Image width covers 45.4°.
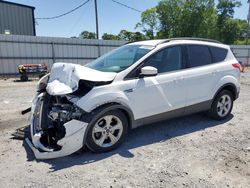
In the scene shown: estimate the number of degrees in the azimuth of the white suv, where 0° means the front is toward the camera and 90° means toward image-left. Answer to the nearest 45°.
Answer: approximately 45°

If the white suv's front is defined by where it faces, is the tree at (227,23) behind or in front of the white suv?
behind

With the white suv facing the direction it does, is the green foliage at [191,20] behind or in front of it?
behind

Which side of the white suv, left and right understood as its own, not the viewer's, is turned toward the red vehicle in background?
right
